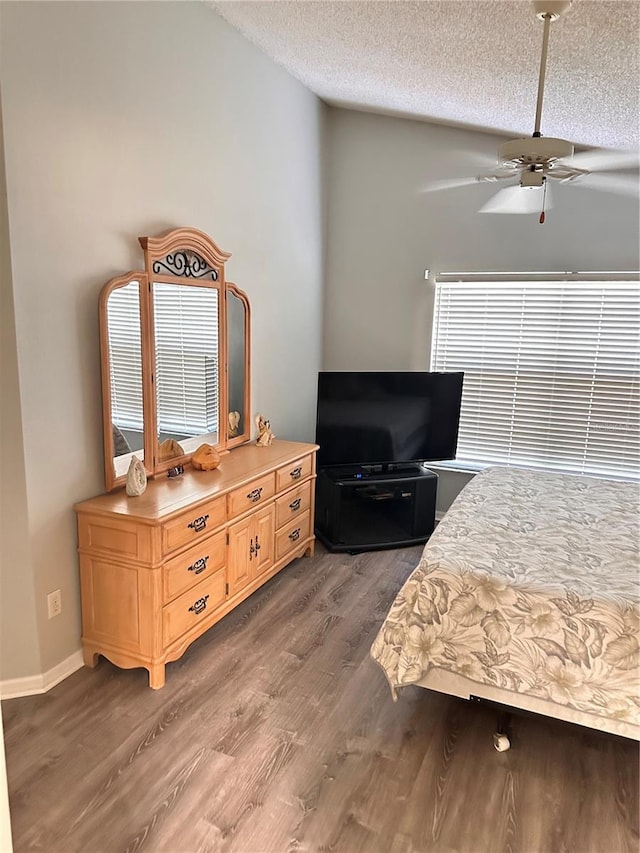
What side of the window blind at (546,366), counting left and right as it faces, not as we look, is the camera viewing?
front

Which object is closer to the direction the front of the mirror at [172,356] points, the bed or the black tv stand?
the bed

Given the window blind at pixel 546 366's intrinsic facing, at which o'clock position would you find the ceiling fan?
The ceiling fan is roughly at 12 o'clock from the window blind.

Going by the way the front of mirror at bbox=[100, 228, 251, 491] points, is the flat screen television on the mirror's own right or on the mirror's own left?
on the mirror's own left

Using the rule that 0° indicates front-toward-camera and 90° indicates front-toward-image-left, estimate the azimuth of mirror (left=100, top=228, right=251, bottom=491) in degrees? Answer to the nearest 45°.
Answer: approximately 315°

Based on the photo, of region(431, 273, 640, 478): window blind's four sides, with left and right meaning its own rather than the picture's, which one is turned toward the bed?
front

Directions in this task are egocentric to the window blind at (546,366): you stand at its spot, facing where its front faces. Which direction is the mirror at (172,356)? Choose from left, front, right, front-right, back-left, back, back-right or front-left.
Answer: front-right

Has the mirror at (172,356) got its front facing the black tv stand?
no

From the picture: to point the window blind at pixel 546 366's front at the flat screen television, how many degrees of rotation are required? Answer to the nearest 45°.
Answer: approximately 45° to its right

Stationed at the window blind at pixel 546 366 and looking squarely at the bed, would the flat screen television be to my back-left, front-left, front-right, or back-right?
front-right

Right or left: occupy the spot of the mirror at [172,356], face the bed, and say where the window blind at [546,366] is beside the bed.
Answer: left

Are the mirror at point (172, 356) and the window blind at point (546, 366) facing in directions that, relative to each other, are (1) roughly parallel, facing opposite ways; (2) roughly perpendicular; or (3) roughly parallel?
roughly perpendicular
